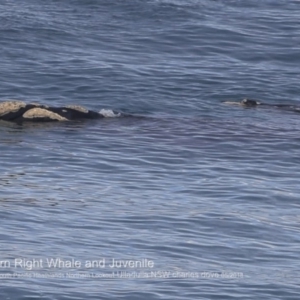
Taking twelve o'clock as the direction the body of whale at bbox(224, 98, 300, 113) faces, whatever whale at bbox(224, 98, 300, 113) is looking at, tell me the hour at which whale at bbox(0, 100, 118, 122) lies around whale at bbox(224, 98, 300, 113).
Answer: whale at bbox(0, 100, 118, 122) is roughly at 11 o'clock from whale at bbox(224, 98, 300, 113).

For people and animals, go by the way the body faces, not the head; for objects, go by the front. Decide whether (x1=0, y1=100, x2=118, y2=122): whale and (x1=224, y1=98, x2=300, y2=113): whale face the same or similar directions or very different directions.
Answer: same or similar directions

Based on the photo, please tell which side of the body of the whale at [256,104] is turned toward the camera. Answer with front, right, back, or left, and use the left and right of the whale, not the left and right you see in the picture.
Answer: left

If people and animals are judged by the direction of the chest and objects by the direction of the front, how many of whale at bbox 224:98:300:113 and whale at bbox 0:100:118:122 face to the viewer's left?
2

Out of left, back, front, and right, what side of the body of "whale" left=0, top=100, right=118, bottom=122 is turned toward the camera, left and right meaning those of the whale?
left

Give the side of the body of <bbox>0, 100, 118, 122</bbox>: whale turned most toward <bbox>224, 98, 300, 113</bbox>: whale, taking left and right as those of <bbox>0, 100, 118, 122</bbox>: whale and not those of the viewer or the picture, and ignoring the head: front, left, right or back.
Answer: back
